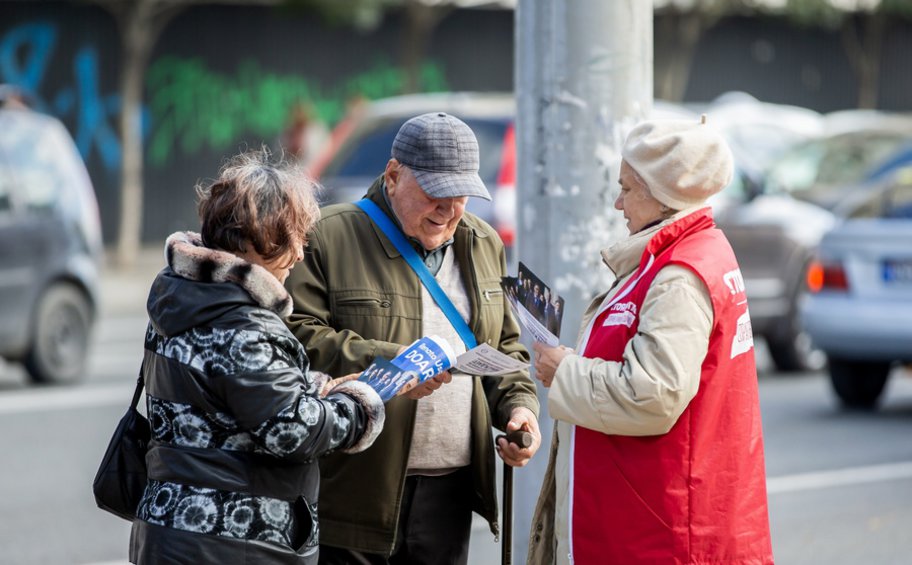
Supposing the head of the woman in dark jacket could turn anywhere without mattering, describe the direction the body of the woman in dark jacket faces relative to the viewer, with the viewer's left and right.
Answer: facing away from the viewer and to the right of the viewer

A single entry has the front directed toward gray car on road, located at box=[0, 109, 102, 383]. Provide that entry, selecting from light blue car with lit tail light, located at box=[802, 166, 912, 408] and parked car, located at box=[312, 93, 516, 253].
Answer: parked car, located at box=[312, 93, 516, 253]

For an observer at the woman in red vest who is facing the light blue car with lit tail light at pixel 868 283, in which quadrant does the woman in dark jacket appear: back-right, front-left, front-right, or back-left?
back-left

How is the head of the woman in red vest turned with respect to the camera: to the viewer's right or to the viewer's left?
to the viewer's left

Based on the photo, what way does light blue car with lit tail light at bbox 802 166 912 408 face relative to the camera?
away from the camera

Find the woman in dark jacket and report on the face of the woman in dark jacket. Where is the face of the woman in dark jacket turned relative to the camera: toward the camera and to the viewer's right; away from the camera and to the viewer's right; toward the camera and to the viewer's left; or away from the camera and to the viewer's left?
away from the camera and to the viewer's right

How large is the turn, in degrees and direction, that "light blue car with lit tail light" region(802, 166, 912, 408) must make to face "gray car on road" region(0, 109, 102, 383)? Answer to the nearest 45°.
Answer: approximately 90° to its left

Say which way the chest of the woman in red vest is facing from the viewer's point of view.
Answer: to the viewer's left

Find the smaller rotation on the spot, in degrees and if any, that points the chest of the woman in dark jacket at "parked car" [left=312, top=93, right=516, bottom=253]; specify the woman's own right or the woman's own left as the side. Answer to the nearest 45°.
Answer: approximately 45° to the woman's own left

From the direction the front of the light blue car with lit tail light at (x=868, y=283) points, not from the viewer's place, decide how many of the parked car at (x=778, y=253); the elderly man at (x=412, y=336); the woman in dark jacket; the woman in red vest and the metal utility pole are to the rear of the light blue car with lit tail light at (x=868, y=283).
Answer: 4

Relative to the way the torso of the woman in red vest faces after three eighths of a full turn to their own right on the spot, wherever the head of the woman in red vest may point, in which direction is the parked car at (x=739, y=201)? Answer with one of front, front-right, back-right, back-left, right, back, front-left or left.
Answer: front-left
